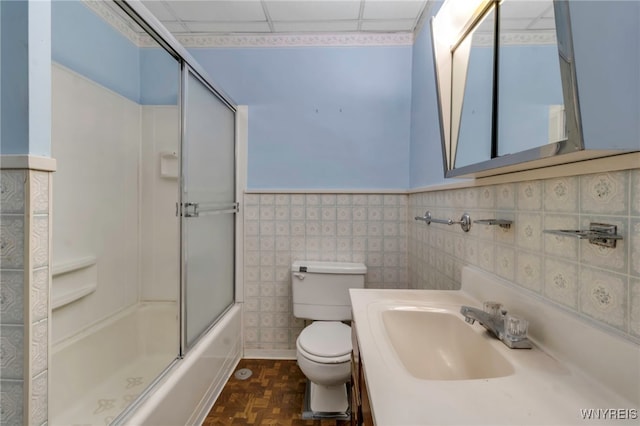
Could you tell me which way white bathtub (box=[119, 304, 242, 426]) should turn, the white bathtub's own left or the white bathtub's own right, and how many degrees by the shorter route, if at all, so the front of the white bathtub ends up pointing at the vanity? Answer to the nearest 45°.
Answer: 0° — it already faces it

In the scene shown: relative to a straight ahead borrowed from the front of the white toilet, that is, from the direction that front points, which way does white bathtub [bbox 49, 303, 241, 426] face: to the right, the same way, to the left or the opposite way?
to the left

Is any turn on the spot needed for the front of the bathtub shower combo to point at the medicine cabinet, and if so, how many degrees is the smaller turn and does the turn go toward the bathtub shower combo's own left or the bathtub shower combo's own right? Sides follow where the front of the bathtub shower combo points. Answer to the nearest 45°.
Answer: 0° — it already faces it

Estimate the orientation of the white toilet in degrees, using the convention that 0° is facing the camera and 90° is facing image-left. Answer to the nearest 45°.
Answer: approximately 0°

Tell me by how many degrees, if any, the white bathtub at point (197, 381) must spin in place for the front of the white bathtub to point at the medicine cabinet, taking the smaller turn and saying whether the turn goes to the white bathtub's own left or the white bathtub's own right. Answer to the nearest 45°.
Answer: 0° — it already faces it

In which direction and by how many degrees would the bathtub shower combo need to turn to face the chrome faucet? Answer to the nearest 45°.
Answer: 0° — it already faces it

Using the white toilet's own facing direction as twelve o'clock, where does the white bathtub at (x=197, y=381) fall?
The white bathtub is roughly at 2 o'clock from the white toilet.

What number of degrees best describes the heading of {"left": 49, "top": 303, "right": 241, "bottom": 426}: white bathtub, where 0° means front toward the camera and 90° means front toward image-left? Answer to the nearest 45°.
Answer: approximately 315°

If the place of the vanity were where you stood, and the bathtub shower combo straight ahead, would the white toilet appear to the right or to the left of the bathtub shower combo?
right

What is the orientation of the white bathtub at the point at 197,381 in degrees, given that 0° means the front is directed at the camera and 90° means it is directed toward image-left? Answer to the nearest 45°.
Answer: approximately 315°

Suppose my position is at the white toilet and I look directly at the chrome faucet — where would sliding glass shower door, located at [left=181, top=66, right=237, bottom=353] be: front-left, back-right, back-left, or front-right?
back-right

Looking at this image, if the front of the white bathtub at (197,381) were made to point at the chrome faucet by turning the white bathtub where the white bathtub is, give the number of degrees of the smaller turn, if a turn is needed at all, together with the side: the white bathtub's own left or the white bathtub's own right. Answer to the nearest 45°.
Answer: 0° — it already faces it
